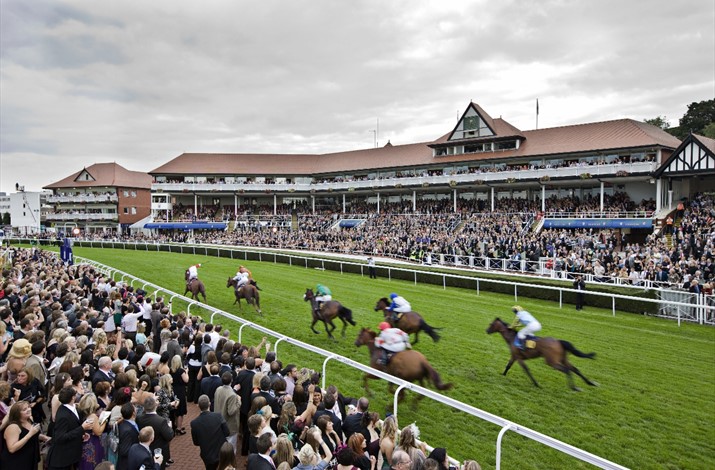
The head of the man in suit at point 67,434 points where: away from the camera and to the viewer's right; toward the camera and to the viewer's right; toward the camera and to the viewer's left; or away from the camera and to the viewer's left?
away from the camera and to the viewer's right

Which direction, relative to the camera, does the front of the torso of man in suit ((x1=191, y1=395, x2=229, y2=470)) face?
away from the camera

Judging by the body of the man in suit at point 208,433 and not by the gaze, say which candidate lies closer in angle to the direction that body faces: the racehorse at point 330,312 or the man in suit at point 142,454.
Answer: the racehorse

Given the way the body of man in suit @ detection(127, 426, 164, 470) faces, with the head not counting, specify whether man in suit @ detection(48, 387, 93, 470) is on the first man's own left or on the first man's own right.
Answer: on the first man's own left

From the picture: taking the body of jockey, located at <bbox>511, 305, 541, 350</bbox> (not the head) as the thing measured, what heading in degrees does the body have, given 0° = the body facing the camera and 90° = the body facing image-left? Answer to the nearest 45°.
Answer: approximately 90°

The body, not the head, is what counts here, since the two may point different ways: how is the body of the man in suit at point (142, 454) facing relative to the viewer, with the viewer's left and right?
facing away from the viewer and to the right of the viewer

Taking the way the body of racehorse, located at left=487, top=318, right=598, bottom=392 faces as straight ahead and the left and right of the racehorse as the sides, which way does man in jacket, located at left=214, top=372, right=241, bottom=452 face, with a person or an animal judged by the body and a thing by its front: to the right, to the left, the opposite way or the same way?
to the right

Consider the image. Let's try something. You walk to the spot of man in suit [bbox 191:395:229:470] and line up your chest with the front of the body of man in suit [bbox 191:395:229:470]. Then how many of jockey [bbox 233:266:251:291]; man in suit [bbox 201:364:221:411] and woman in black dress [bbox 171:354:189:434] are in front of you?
3
